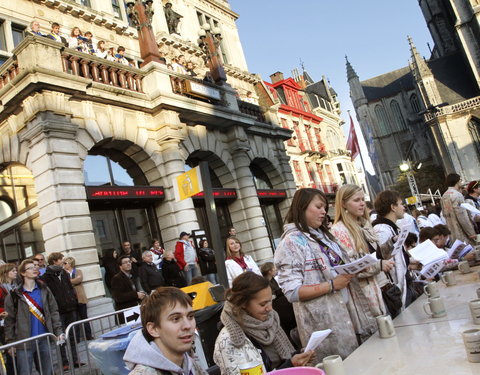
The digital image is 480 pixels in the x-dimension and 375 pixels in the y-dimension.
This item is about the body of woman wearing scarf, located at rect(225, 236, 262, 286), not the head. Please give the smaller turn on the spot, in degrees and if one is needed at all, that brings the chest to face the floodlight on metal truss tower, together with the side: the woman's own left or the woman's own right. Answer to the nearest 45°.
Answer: approximately 135° to the woman's own left

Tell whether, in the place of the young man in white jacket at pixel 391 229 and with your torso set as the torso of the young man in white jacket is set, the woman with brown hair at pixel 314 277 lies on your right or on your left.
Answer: on your right

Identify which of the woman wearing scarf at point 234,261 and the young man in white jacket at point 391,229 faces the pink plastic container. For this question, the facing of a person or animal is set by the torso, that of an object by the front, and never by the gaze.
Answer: the woman wearing scarf

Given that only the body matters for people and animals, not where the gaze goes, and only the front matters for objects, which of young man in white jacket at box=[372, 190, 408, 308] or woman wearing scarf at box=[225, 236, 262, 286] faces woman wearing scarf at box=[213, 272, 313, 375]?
woman wearing scarf at box=[225, 236, 262, 286]

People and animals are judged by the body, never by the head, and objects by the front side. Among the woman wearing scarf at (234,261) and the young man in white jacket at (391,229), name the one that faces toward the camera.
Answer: the woman wearing scarf

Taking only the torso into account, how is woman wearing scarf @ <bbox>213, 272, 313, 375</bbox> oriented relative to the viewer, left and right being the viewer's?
facing the viewer and to the right of the viewer

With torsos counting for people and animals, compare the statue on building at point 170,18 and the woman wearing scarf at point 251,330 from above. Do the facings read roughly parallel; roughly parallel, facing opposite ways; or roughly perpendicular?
roughly parallel

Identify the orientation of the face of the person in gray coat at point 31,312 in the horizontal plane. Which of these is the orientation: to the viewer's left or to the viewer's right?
to the viewer's right

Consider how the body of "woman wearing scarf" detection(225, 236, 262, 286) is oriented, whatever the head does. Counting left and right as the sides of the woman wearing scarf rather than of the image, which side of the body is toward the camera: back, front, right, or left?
front

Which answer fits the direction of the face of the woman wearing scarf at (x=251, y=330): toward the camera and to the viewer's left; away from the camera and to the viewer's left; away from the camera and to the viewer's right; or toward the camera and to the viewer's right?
toward the camera and to the viewer's right
